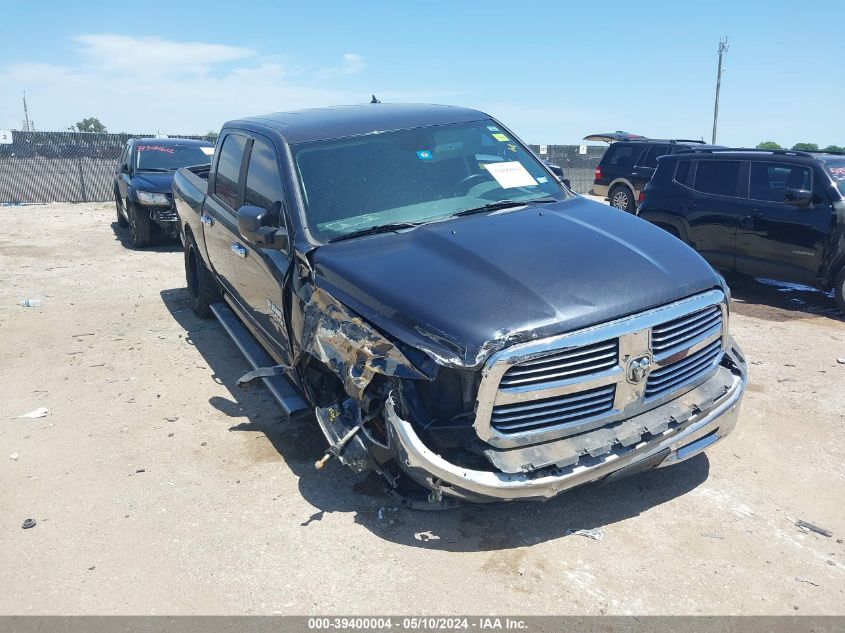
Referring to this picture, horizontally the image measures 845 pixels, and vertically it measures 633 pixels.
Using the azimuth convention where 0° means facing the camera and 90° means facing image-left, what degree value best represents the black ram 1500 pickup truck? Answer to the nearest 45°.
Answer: approximately 315°

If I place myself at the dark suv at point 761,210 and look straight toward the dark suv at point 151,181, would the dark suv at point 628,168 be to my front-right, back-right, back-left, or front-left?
front-right

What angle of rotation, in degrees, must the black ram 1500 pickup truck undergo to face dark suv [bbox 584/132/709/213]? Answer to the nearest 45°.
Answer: approximately 135° to its left

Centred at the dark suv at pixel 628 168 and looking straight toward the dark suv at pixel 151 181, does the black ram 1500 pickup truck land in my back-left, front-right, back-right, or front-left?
front-left

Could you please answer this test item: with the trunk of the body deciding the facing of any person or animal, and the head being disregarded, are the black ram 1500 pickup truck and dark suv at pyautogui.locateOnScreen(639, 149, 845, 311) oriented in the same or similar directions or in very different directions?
same or similar directions

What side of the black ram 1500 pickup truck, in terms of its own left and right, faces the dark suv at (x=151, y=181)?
back

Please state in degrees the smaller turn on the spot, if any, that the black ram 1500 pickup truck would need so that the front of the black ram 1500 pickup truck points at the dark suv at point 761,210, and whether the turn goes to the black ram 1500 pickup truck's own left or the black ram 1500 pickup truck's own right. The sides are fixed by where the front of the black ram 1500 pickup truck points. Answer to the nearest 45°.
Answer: approximately 90° to the black ram 1500 pickup truck's own left

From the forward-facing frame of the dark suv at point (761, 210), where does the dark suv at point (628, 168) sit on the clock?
the dark suv at point (628, 168) is roughly at 7 o'clock from the dark suv at point (761, 210).

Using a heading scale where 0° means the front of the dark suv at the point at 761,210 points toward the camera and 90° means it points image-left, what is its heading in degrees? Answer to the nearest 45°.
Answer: approximately 315°

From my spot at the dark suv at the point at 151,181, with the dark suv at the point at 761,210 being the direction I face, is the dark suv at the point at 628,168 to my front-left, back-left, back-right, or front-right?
front-left
